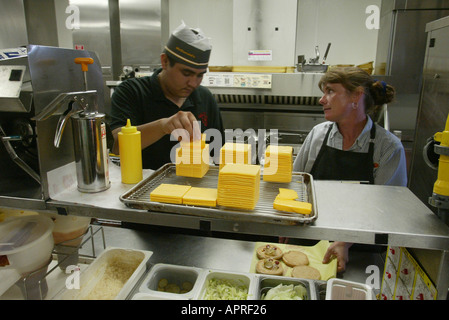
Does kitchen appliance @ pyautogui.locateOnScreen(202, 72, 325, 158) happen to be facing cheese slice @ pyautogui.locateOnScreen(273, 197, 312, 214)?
yes

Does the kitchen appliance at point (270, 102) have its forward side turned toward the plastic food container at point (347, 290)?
yes

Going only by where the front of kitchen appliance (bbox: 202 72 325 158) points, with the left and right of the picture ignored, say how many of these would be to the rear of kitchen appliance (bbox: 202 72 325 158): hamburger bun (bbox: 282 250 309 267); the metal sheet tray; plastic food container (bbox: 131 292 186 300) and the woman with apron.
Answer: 0

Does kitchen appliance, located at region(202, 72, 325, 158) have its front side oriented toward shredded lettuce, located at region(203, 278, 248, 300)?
yes

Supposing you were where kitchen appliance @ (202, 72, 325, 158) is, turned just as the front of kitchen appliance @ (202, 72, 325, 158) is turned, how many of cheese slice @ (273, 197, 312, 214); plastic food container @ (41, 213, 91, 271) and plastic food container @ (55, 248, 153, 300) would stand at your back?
0

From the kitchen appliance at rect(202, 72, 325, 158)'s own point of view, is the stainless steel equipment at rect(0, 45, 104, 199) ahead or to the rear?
ahead

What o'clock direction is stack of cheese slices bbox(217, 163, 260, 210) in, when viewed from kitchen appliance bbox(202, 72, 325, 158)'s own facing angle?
The stack of cheese slices is roughly at 12 o'clock from the kitchen appliance.

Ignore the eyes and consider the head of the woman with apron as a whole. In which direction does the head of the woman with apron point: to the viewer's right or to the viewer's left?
to the viewer's left

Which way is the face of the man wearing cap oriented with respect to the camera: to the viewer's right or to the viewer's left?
to the viewer's right

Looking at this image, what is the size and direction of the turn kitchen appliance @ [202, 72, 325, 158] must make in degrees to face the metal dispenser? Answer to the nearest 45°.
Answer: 0° — it already faces it

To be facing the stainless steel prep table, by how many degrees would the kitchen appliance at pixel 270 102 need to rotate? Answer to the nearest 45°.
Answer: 0° — it already faces it

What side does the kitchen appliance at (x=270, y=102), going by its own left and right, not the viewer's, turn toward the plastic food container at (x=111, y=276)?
front

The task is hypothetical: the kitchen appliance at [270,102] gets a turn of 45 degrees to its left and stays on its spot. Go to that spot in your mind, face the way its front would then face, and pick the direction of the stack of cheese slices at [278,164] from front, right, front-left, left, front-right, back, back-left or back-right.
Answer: front-right

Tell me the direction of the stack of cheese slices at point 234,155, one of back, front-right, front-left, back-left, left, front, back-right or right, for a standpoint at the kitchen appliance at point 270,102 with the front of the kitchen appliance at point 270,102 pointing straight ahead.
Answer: front

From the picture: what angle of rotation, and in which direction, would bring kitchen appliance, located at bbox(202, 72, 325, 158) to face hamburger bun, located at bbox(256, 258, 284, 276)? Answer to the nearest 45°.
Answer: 0° — it already faces it

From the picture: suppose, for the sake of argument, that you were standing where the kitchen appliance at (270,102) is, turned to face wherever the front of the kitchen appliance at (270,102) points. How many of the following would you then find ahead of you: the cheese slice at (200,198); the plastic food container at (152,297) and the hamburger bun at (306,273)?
3

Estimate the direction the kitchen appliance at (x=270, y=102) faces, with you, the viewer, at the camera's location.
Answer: facing the viewer

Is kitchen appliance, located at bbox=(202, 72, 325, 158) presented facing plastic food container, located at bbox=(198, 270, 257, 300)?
yes

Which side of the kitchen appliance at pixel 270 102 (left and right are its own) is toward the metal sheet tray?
front

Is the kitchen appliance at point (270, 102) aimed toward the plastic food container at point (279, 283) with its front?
yes
